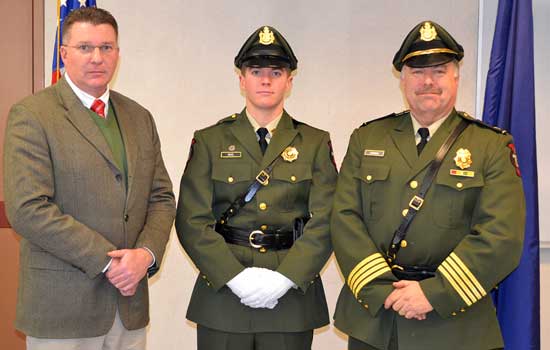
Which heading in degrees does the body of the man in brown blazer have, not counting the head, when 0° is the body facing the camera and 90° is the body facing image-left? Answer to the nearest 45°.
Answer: approximately 315°

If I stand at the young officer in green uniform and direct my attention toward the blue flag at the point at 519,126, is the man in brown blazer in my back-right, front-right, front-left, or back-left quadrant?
back-left

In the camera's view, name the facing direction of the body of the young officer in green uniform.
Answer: toward the camera

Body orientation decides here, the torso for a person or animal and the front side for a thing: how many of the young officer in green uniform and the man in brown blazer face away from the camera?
0

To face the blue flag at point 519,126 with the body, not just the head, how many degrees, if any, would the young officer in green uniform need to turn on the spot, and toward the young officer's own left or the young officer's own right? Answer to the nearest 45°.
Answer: approximately 90° to the young officer's own left

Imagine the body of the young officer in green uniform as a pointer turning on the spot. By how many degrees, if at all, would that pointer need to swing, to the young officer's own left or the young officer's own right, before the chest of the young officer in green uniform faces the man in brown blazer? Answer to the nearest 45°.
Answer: approximately 45° to the young officer's own right

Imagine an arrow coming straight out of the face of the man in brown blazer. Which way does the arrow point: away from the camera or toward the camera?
toward the camera

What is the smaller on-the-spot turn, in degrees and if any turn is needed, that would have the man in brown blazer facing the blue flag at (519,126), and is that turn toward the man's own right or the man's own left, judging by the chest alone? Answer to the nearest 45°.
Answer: approximately 45° to the man's own left

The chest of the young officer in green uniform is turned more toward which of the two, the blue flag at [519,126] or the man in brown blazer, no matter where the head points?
the man in brown blazer
